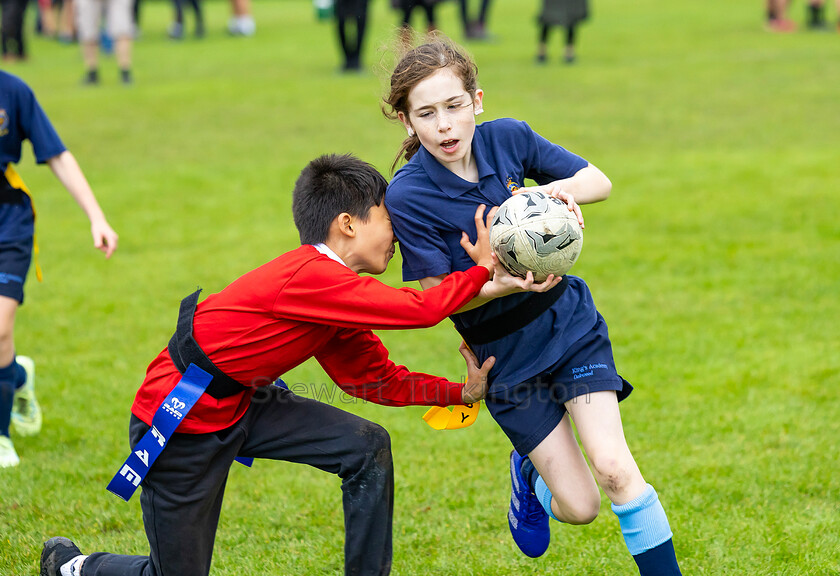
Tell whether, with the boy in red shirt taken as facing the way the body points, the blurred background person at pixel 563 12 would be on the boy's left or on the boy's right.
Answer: on the boy's left

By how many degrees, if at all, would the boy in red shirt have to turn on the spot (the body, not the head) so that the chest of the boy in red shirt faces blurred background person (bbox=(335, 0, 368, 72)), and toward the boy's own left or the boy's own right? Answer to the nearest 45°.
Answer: approximately 90° to the boy's own left

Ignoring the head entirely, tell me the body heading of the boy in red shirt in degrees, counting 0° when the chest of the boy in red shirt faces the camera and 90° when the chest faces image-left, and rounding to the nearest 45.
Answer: approximately 270°

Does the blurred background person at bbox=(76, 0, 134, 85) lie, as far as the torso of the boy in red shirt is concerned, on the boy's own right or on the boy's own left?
on the boy's own left

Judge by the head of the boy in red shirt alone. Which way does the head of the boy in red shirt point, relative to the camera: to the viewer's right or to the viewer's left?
to the viewer's right

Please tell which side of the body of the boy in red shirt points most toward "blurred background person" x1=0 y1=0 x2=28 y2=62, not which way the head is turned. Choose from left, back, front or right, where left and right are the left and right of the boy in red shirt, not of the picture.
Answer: left

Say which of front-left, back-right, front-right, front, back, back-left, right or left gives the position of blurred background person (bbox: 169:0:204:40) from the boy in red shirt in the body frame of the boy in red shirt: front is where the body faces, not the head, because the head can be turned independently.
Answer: left

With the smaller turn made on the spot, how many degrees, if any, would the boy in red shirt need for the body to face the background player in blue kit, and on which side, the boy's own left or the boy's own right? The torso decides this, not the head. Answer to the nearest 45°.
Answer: approximately 135° to the boy's own left

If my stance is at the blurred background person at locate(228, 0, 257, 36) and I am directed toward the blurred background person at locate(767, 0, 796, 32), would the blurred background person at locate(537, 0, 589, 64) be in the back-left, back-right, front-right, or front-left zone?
front-right
